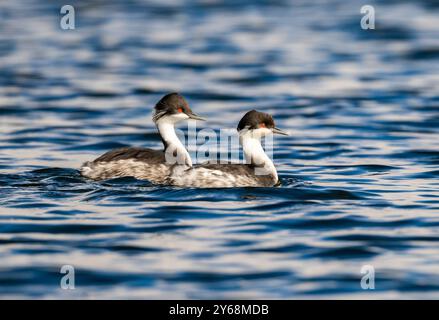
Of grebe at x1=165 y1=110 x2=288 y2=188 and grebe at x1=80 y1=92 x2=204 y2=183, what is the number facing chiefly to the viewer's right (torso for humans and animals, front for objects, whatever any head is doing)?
2

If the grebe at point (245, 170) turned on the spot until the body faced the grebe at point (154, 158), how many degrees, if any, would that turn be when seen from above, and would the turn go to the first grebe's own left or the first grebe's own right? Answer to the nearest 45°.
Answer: approximately 180°

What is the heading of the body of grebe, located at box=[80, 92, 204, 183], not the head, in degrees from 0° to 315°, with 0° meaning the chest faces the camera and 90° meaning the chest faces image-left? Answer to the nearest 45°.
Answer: approximately 270°

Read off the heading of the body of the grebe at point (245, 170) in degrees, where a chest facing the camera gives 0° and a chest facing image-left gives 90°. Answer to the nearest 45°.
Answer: approximately 270°
